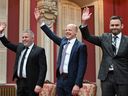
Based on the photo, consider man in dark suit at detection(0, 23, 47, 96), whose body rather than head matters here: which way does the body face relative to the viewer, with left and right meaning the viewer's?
facing the viewer and to the left of the viewer

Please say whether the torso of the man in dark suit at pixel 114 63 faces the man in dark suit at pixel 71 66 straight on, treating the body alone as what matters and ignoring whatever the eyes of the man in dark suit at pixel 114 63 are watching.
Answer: no

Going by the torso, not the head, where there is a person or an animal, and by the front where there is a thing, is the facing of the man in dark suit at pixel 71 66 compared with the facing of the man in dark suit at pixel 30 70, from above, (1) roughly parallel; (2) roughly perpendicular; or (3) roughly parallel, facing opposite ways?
roughly parallel

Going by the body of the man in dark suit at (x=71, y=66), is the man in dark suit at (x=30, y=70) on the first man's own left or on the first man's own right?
on the first man's own right

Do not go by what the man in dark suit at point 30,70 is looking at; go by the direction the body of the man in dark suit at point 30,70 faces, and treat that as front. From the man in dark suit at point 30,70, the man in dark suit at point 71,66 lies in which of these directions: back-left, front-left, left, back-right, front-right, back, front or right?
left

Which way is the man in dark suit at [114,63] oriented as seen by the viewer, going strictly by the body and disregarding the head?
toward the camera

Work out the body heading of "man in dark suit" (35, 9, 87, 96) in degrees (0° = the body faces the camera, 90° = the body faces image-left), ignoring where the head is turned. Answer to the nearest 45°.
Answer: approximately 45°
